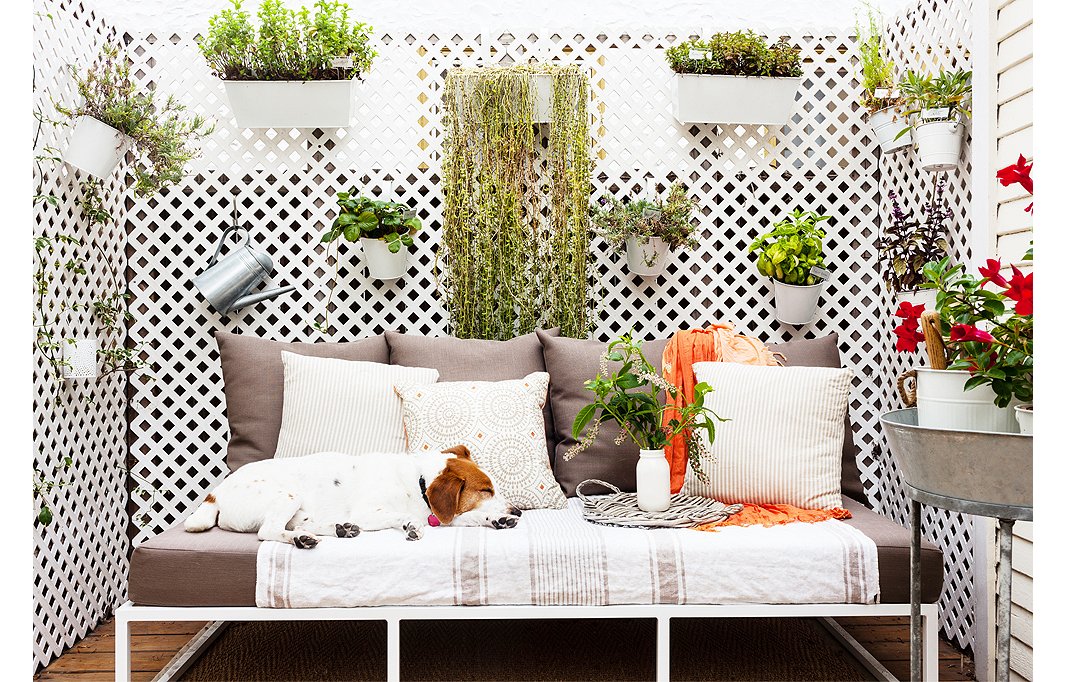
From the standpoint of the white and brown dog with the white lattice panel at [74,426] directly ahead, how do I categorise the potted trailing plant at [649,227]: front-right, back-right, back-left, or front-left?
back-right

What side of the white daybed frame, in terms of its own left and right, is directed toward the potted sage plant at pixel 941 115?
left

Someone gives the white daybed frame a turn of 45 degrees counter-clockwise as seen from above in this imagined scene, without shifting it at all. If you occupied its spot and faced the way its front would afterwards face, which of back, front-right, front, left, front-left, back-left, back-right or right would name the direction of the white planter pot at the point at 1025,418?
front

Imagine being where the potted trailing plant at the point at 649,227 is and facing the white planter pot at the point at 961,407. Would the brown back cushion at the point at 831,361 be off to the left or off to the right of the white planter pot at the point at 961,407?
left

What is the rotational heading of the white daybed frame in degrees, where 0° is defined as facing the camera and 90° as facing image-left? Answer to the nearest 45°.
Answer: approximately 0°

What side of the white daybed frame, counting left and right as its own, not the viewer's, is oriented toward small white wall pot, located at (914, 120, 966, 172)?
left

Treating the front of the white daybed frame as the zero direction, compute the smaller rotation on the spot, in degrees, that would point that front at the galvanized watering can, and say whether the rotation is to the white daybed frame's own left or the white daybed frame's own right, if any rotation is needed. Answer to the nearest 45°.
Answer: approximately 135° to the white daybed frame's own right

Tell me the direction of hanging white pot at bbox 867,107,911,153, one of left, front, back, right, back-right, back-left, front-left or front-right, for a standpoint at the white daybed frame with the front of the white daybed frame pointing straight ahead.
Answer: back-left

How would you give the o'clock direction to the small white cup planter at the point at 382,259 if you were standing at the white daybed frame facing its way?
The small white cup planter is roughly at 5 o'clock from the white daybed frame.

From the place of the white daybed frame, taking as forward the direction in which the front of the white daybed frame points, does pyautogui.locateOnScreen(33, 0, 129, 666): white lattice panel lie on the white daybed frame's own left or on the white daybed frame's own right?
on the white daybed frame's own right

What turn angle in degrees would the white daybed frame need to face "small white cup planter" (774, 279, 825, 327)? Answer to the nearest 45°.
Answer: approximately 135° to its left
